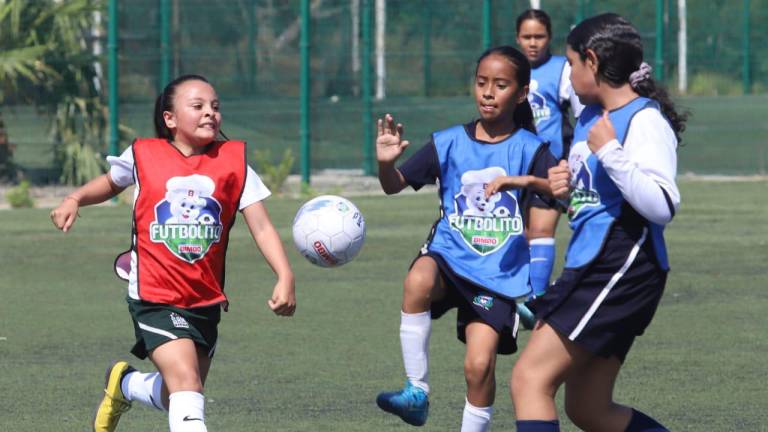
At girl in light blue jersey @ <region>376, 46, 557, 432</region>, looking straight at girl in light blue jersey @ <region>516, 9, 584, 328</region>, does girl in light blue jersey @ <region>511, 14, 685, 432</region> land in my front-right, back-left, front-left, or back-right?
back-right

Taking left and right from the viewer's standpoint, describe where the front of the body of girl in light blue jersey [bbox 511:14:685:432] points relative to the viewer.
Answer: facing to the left of the viewer

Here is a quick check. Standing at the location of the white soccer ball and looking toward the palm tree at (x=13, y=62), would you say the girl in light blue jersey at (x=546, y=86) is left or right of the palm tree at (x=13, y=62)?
right

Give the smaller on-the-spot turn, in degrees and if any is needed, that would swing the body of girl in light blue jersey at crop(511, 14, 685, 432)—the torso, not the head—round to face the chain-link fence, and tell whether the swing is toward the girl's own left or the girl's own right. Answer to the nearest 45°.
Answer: approximately 90° to the girl's own right

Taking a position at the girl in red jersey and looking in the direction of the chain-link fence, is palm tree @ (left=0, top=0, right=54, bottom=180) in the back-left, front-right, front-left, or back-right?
front-left

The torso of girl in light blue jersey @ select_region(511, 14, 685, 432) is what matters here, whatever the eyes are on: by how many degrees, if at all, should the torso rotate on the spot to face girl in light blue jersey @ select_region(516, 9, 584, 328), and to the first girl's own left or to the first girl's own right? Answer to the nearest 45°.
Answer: approximately 90° to the first girl's own right

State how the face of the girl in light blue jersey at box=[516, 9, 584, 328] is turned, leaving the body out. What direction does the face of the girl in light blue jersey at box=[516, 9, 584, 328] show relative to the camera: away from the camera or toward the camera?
toward the camera

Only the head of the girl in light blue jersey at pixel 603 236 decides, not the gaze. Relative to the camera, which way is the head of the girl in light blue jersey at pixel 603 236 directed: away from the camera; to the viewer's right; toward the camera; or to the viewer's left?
to the viewer's left

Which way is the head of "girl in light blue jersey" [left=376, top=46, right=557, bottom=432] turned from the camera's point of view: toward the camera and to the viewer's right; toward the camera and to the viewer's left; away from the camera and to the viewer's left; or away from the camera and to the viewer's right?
toward the camera and to the viewer's left

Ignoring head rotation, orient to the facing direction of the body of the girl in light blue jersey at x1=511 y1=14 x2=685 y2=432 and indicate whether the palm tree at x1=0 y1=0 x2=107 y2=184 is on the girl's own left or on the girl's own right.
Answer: on the girl's own right

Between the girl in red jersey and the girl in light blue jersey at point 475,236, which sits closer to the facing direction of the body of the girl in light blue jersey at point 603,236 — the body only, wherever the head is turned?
the girl in red jersey

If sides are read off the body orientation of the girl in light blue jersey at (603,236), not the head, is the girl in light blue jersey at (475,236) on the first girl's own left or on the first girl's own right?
on the first girl's own right

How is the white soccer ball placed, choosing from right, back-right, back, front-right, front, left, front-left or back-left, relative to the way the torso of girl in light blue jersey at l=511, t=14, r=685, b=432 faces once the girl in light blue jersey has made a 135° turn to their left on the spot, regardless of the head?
back

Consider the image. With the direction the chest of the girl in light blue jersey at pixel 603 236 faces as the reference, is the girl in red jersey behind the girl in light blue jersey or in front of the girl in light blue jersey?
in front
